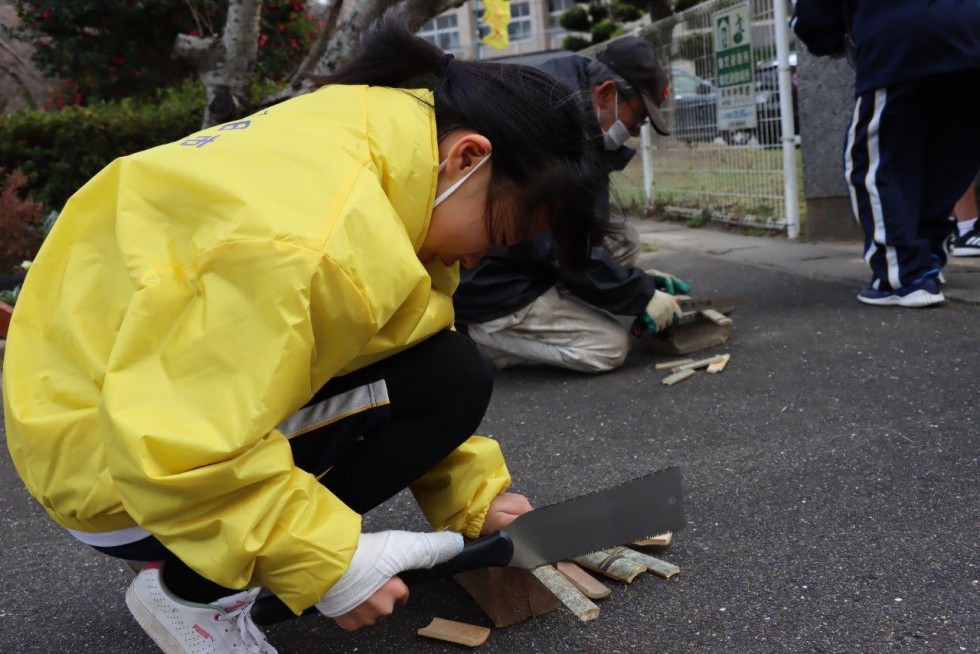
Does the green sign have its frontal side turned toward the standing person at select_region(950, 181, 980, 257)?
no

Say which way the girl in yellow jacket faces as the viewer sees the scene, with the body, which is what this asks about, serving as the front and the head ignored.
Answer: to the viewer's right

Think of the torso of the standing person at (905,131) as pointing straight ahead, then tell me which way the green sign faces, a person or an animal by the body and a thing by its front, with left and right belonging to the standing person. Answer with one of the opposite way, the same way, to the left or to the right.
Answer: to the left

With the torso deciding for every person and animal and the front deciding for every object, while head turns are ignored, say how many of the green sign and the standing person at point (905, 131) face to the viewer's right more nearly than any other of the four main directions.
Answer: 0

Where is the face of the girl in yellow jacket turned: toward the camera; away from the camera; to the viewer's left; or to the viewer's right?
to the viewer's right

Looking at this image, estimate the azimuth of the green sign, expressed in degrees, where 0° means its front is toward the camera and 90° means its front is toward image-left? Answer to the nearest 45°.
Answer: approximately 45°

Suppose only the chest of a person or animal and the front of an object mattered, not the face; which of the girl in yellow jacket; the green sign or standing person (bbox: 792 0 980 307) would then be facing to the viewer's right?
the girl in yellow jacket

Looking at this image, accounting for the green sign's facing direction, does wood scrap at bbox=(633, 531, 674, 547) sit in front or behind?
in front

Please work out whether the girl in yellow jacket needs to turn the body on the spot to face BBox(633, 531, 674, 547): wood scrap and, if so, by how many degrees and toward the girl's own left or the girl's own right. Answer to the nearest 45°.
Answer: approximately 45° to the girl's own left

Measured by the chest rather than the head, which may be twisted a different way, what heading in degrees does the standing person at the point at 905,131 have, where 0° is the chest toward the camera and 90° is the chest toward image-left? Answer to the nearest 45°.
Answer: approximately 135°
